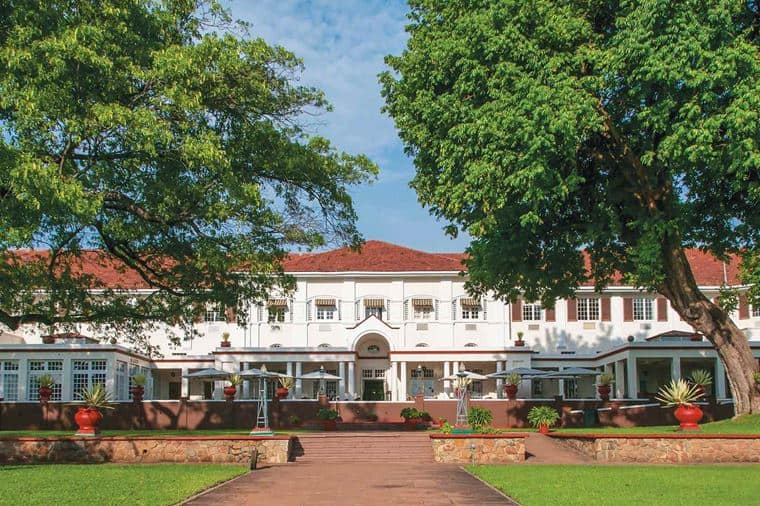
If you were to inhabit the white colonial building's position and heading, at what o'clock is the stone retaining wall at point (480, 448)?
The stone retaining wall is roughly at 12 o'clock from the white colonial building.

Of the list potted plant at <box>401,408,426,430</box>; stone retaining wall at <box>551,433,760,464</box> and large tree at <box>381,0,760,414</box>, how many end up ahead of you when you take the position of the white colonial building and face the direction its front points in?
3

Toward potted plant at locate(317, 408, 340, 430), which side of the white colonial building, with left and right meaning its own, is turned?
front

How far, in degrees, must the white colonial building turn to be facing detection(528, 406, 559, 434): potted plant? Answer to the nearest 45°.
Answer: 0° — it already faces it

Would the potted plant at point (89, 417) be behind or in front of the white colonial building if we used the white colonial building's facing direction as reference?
in front

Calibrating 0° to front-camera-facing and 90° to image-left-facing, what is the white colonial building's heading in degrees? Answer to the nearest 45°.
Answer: approximately 0°

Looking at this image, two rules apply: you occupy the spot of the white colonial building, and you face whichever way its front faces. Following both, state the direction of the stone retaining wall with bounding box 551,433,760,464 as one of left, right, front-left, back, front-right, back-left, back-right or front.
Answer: front

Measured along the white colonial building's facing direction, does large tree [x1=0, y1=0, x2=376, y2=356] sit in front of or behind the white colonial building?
in front

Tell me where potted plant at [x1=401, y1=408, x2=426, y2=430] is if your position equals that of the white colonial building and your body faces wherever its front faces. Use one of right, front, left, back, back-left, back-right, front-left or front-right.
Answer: front

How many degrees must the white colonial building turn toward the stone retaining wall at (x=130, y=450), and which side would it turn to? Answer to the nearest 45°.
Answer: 0° — it already faces it

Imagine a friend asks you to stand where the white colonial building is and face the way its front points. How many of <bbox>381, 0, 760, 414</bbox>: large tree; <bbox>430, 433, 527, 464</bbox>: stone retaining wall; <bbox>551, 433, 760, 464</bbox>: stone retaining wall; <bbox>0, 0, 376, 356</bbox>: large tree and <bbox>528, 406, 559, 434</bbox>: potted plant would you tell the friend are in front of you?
5

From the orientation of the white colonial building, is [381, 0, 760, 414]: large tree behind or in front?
in front
